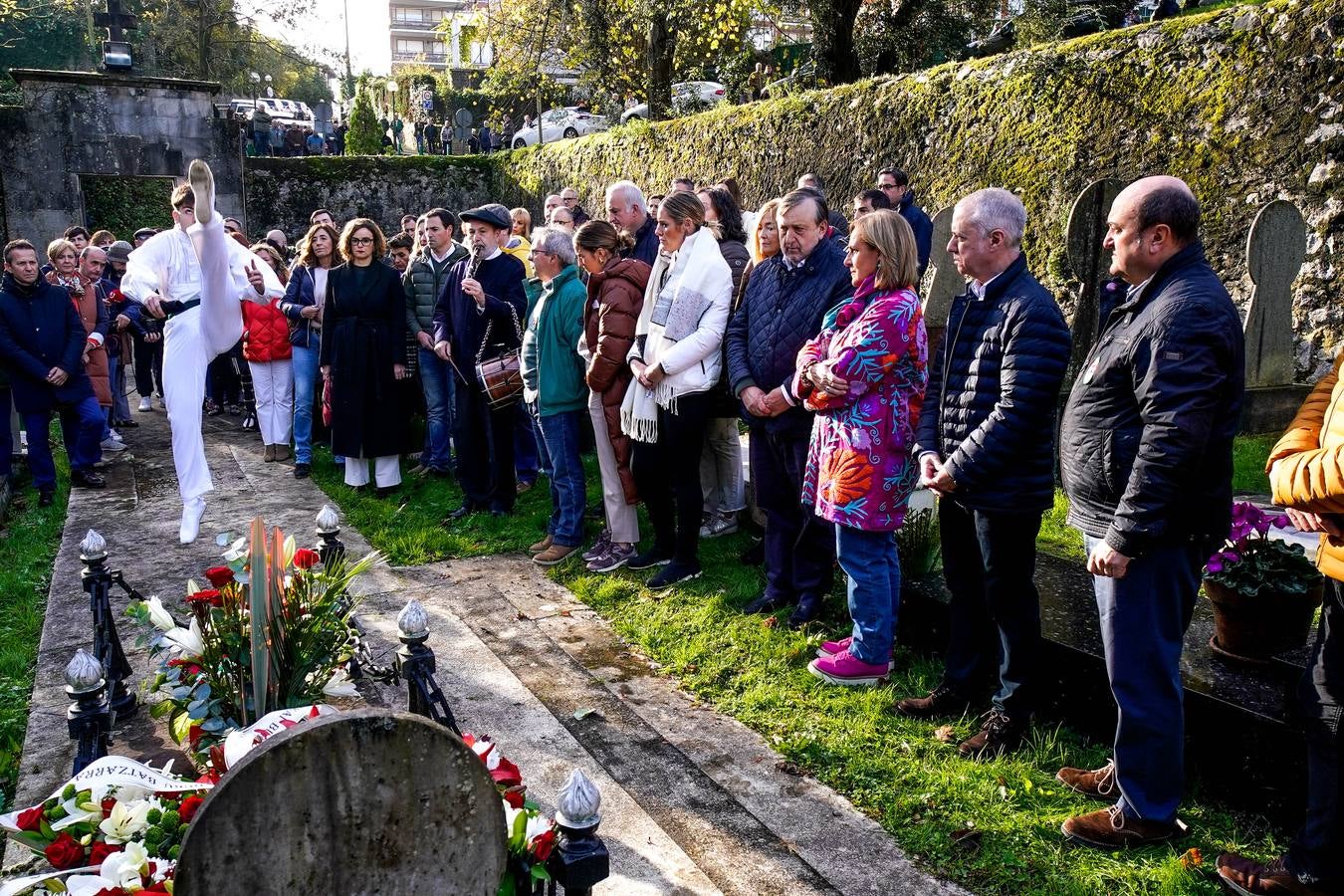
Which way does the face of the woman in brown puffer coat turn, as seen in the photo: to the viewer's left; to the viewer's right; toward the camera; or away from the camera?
to the viewer's left

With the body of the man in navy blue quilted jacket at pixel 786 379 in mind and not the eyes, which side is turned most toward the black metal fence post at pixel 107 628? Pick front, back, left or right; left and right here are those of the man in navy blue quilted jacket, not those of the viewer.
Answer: front

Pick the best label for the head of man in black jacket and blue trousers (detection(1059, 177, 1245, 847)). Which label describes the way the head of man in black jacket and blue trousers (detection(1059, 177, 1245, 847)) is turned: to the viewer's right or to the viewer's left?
to the viewer's left

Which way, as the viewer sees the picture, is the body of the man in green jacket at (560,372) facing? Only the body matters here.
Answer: to the viewer's left

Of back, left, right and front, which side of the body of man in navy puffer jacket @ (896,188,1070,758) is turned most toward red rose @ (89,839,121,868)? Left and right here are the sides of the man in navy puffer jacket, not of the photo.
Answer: front

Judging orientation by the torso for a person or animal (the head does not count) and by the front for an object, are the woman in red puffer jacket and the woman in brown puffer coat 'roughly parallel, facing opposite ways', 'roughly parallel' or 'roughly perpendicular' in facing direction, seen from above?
roughly perpendicular

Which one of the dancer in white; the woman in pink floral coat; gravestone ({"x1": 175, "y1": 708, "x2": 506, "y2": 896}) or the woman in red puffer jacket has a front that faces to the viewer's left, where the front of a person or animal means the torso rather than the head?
the woman in pink floral coat

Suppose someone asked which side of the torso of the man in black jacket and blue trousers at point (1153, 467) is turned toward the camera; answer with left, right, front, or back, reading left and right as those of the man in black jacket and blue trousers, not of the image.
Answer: left

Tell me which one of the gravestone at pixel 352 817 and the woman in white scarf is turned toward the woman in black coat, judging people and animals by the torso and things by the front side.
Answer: the gravestone

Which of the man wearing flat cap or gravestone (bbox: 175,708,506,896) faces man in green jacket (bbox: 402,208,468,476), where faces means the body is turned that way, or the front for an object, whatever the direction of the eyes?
the gravestone

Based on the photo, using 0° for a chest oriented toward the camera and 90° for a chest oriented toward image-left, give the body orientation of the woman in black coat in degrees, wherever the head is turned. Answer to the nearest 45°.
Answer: approximately 0°

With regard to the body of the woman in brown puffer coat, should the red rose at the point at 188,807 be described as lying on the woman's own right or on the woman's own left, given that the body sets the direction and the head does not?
on the woman's own left

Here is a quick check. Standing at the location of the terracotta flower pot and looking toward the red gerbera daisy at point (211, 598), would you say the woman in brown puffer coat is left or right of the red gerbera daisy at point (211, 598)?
right

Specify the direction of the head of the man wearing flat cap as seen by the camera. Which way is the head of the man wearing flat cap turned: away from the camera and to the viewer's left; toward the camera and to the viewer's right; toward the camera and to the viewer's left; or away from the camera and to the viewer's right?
toward the camera and to the viewer's left
